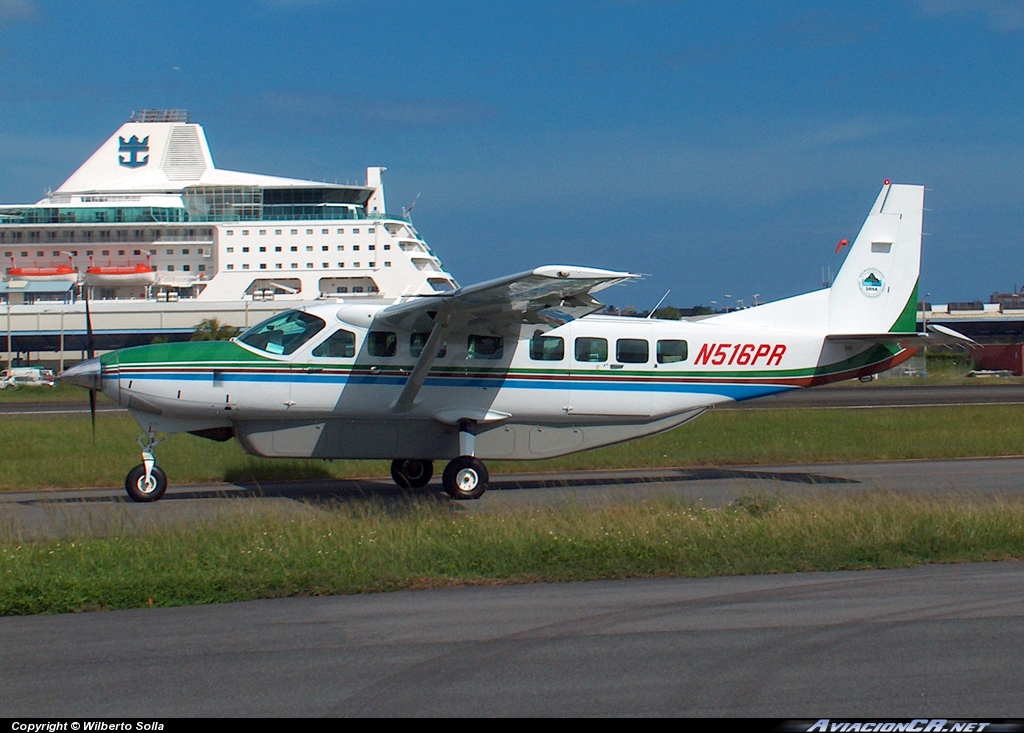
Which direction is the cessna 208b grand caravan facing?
to the viewer's left
